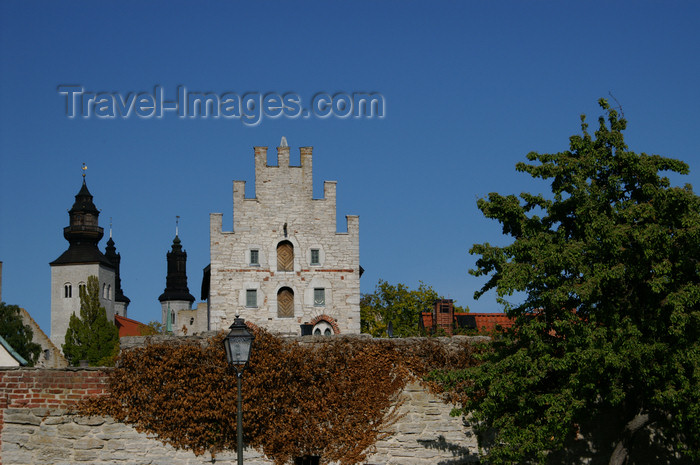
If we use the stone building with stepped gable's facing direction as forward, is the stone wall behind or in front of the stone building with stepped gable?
in front

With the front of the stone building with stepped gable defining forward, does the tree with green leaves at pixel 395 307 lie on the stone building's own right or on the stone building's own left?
on the stone building's own left

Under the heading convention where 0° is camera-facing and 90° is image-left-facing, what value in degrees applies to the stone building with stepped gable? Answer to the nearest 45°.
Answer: approximately 0°
